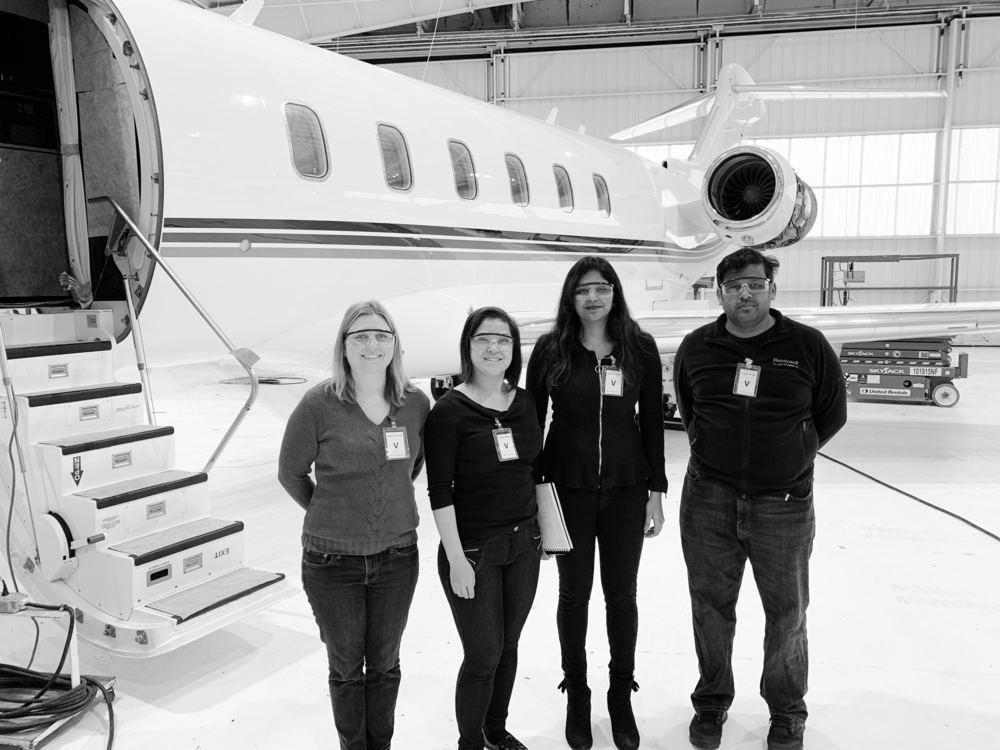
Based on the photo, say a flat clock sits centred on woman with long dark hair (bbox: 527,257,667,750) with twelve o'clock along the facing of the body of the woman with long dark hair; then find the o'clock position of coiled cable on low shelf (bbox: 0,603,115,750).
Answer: The coiled cable on low shelf is roughly at 3 o'clock from the woman with long dark hair.

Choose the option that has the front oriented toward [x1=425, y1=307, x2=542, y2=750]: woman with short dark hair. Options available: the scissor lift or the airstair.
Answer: the airstair

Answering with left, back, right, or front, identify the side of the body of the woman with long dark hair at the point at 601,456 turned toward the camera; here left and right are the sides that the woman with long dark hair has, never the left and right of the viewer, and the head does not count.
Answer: front

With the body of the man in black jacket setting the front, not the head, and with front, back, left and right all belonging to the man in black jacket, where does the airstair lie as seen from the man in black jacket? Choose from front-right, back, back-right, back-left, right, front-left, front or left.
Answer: right

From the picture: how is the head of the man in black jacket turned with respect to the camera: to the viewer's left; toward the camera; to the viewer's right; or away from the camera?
toward the camera

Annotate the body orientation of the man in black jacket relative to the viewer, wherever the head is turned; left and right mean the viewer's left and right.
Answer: facing the viewer

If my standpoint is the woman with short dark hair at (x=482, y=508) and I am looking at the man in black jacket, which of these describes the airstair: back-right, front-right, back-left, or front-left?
back-left

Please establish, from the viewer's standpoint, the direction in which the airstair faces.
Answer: facing the viewer and to the right of the viewer

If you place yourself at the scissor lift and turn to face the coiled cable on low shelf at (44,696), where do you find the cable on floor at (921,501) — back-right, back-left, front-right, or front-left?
front-left

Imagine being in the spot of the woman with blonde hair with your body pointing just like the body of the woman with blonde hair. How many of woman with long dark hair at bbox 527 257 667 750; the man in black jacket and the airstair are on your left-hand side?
2

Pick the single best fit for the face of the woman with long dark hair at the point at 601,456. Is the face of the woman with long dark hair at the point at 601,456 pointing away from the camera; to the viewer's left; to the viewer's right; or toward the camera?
toward the camera
